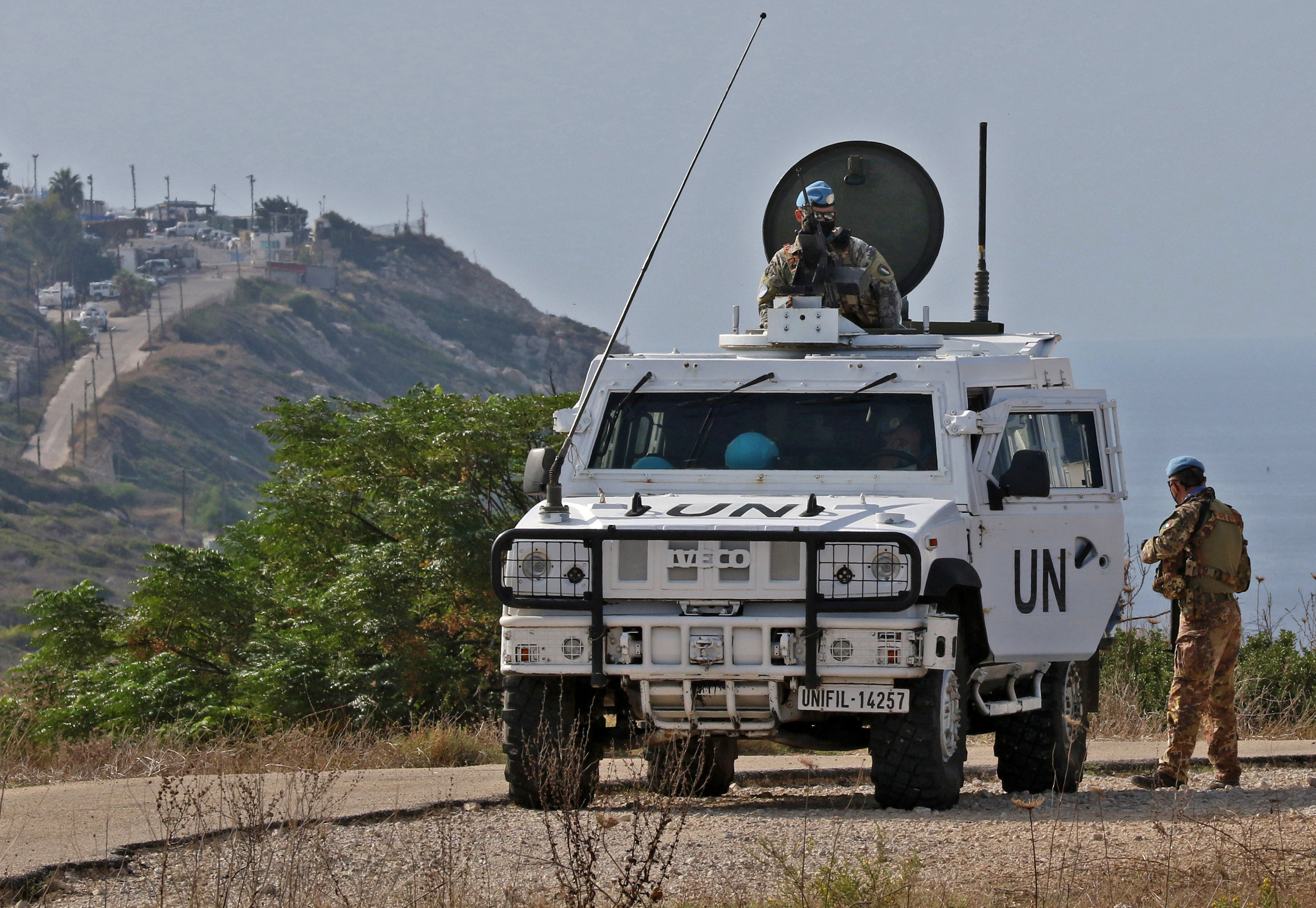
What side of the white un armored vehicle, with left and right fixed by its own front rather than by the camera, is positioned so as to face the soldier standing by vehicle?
left

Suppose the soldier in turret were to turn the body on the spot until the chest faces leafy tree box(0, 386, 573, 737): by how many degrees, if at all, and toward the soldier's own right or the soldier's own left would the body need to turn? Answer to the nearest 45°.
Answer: approximately 135° to the soldier's own right

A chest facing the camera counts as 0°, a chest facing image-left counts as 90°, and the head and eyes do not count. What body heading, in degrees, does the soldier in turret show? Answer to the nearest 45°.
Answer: approximately 0°

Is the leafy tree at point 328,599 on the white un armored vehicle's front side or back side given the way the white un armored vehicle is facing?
on the back side

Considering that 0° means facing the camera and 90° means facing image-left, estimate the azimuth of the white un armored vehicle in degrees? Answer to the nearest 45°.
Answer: approximately 0°

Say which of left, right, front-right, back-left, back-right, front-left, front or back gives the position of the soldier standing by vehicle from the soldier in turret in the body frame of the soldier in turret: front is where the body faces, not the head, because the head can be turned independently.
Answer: front-left
